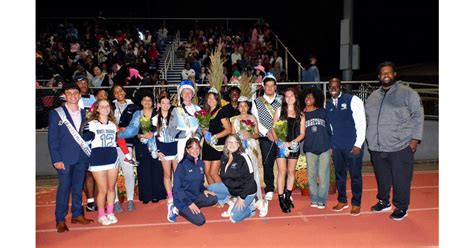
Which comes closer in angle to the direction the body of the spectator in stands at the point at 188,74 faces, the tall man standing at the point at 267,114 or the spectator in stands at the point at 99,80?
the tall man standing

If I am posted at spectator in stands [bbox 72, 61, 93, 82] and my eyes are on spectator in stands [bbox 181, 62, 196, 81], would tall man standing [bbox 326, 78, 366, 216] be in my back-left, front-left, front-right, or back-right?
front-right

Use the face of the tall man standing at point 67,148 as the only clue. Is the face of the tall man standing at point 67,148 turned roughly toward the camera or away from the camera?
toward the camera

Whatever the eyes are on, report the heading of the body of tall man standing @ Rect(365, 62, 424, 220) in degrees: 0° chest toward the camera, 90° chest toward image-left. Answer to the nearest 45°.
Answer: approximately 45°

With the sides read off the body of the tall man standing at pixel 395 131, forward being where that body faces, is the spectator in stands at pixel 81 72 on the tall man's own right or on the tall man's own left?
on the tall man's own right

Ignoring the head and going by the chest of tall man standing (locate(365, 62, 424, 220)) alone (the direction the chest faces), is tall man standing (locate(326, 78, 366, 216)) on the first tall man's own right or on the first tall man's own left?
on the first tall man's own right

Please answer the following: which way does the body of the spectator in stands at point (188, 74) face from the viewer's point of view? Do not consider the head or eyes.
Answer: toward the camera

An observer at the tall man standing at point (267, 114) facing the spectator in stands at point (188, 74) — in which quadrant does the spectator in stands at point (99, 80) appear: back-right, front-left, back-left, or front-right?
front-left

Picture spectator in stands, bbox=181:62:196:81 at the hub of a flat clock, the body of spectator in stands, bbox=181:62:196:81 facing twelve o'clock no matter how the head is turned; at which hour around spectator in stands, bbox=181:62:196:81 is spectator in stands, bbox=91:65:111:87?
spectator in stands, bbox=91:65:111:87 is roughly at 2 o'clock from spectator in stands, bbox=181:62:196:81.

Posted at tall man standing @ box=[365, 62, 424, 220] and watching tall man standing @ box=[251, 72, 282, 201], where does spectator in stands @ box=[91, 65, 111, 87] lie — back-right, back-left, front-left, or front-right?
front-right

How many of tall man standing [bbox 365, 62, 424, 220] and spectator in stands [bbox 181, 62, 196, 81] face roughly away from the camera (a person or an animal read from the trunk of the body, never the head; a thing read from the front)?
0

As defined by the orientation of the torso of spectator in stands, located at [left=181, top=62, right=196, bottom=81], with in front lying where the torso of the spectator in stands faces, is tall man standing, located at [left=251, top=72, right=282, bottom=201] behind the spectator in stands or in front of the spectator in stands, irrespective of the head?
in front
